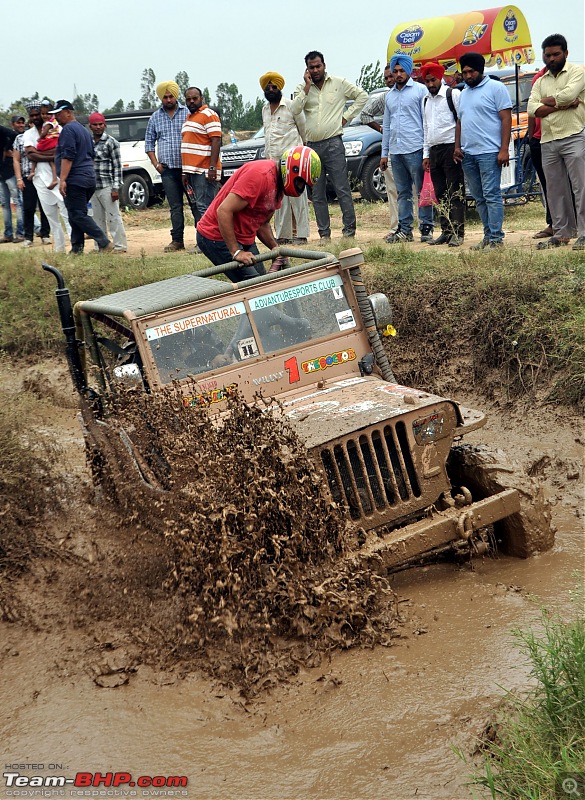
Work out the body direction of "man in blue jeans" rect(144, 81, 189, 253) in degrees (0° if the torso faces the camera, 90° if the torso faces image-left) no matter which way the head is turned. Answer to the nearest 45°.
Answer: approximately 0°

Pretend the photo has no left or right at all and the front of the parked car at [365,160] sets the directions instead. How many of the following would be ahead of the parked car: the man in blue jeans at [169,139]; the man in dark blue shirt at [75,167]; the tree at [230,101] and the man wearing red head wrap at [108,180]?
3

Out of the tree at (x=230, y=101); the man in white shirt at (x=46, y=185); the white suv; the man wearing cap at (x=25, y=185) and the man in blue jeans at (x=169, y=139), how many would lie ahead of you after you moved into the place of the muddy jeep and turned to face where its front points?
0

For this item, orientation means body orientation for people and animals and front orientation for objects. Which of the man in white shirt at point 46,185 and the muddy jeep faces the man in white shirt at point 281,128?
the man in white shirt at point 46,185

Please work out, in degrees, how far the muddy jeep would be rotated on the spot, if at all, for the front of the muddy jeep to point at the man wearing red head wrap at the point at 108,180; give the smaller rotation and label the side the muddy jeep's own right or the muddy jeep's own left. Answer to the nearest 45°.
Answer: approximately 135° to the muddy jeep's own left

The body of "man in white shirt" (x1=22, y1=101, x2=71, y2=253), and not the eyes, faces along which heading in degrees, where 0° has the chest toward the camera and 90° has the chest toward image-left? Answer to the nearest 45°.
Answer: approximately 315°

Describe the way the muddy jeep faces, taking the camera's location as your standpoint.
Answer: facing the viewer and to the right of the viewer

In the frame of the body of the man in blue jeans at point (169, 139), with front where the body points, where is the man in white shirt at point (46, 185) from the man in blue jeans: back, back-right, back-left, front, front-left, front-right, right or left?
back-right

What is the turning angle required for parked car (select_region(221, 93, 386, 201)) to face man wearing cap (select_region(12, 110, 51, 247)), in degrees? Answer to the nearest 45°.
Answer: approximately 45° to its right

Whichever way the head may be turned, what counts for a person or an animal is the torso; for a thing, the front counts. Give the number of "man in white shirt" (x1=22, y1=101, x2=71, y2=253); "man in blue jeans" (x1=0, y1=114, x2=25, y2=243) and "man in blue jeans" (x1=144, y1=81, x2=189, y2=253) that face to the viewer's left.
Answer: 0

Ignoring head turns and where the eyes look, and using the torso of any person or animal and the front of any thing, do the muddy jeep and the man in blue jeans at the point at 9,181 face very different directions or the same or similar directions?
same or similar directions

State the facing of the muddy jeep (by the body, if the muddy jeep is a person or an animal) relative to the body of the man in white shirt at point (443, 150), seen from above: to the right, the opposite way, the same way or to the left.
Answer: to the left

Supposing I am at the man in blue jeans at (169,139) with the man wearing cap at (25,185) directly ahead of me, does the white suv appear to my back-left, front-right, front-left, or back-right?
front-right

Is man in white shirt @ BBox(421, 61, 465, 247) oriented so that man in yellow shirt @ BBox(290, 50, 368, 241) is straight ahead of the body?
no

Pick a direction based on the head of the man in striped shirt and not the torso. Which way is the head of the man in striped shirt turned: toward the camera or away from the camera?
toward the camera

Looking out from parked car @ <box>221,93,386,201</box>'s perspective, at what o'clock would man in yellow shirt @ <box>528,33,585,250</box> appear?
The man in yellow shirt is roughly at 10 o'clock from the parked car.

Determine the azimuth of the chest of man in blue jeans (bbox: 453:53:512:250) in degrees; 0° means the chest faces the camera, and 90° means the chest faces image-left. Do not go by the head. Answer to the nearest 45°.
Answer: approximately 45°
